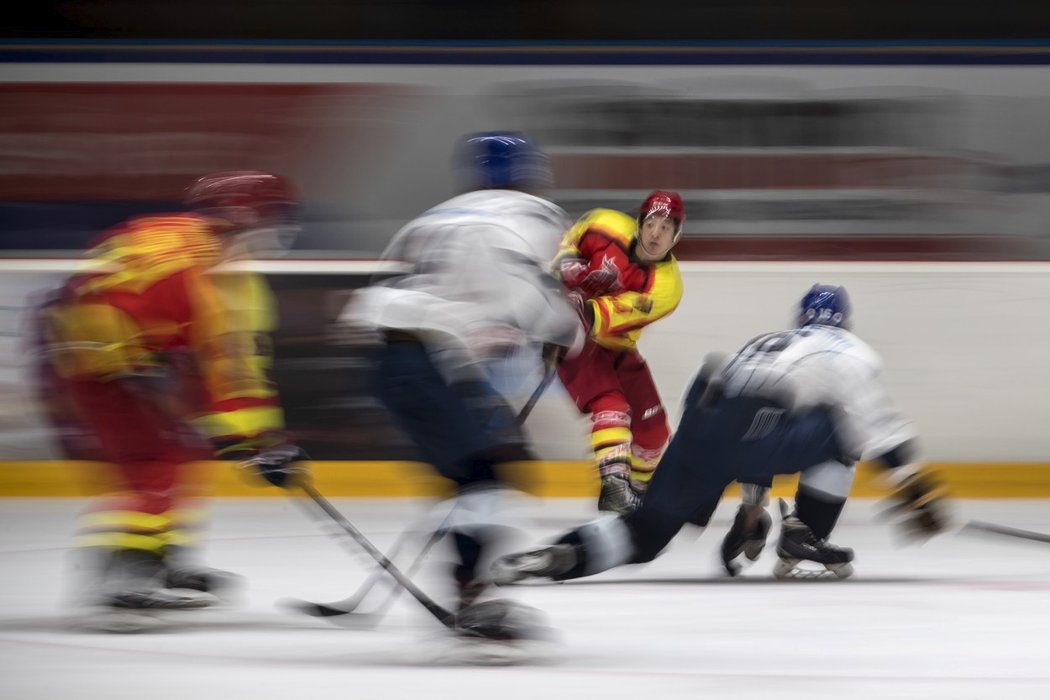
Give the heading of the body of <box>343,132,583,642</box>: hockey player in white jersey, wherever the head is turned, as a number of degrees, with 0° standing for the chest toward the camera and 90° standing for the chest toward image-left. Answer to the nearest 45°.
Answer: approximately 225°

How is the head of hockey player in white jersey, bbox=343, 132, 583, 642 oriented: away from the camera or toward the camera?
away from the camera

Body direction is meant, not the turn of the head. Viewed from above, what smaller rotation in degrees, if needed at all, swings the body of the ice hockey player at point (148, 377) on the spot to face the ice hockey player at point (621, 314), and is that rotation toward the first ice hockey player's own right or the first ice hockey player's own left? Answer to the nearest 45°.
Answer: approximately 45° to the first ice hockey player's own left

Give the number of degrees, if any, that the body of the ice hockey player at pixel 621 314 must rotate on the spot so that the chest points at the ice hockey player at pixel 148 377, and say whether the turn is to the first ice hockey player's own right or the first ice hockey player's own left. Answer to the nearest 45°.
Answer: approximately 45° to the first ice hockey player's own right

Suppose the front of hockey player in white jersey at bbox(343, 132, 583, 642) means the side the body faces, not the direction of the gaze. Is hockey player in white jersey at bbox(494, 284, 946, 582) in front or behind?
in front

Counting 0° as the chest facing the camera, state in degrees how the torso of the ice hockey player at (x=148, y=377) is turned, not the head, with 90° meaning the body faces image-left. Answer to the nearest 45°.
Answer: approximately 270°
